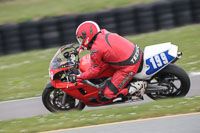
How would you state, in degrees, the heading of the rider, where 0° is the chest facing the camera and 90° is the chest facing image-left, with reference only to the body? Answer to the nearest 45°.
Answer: approximately 90°

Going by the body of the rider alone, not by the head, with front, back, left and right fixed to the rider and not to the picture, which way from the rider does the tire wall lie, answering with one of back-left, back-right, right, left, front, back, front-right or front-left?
right

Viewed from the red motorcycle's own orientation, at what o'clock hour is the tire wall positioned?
The tire wall is roughly at 3 o'clock from the red motorcycle.

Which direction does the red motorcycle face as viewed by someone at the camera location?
facing to the left of the viewer
